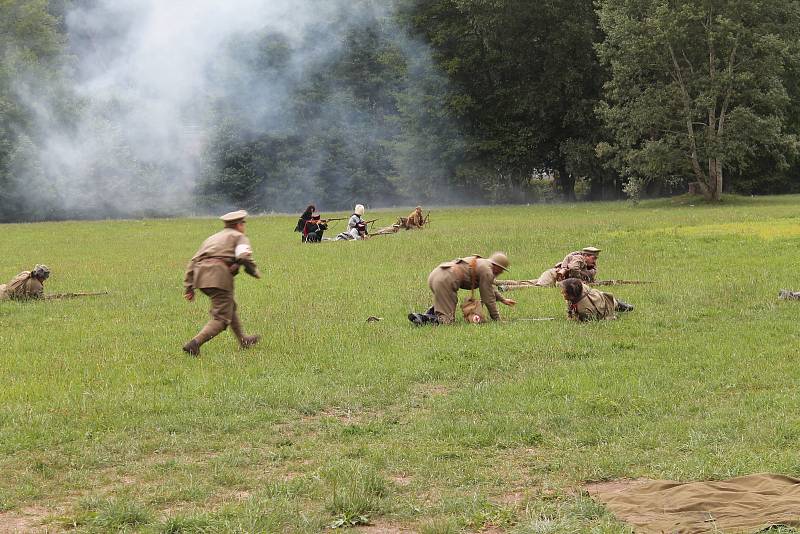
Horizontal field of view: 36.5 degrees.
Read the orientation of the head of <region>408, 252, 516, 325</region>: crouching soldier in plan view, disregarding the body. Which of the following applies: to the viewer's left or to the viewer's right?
to the viewer's right

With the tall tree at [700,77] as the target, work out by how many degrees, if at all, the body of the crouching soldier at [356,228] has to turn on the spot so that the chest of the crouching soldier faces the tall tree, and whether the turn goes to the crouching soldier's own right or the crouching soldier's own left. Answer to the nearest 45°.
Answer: approximately 45° to the crouching soldier's own left

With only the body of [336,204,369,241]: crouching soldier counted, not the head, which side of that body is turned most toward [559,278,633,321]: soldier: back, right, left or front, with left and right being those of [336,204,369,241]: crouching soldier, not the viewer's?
right

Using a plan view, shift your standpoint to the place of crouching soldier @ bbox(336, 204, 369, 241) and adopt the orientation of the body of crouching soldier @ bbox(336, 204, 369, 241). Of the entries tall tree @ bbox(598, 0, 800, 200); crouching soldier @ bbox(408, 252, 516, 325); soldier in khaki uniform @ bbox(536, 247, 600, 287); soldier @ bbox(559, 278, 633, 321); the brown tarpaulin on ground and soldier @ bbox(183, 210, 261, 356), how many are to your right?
5

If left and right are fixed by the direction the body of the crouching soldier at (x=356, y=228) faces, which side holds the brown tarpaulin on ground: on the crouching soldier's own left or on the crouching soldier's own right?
on the crouching soldier's own right

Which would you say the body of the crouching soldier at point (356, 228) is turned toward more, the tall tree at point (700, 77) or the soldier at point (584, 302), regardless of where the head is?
the tall tree

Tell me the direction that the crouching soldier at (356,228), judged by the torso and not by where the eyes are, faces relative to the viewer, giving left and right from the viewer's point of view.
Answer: facing to the right of the viewer

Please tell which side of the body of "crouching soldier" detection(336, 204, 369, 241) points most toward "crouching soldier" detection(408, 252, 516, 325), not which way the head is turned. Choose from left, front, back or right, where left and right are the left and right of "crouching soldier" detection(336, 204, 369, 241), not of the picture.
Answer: right

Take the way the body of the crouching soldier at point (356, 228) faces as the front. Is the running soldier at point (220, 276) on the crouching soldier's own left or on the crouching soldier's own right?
on the crouching soldier's own right
